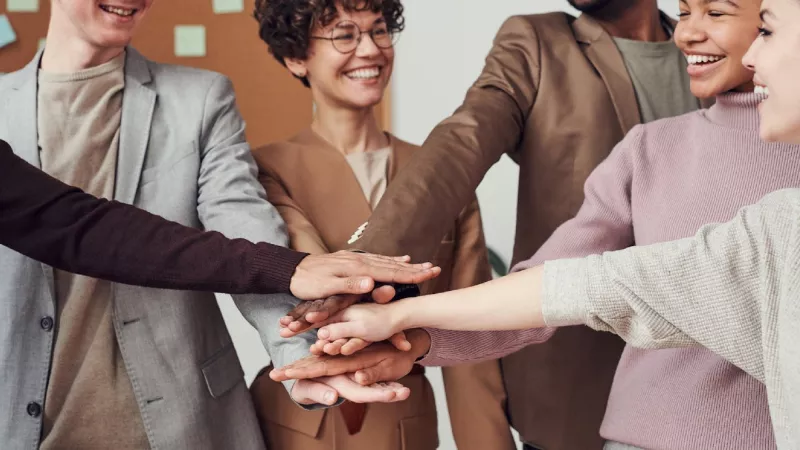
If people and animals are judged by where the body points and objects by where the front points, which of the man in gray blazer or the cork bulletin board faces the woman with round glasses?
the cork bulletin board

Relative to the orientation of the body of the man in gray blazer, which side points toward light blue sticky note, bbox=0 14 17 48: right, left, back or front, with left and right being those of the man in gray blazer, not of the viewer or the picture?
back

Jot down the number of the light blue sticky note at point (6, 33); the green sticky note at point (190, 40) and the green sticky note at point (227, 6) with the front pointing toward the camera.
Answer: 3

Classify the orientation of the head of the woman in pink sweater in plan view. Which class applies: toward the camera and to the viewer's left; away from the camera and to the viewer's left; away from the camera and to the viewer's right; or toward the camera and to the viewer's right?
toward the camera and to the viewer's left

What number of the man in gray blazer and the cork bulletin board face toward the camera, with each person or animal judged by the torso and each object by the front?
2

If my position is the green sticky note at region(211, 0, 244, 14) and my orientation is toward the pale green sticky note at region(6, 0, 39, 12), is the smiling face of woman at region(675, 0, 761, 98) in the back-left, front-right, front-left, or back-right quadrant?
back-left

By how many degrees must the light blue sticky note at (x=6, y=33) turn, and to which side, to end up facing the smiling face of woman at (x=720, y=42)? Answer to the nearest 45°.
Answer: approximately 45° to its left

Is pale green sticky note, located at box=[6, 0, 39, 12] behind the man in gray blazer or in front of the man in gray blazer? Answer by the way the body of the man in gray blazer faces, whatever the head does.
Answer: behind

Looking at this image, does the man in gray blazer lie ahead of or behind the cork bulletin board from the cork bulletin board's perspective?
ahead

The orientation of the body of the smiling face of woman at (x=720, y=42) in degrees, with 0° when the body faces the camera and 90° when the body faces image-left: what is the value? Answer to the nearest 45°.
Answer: approximately 45°

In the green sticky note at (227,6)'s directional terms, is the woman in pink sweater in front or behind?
in front
